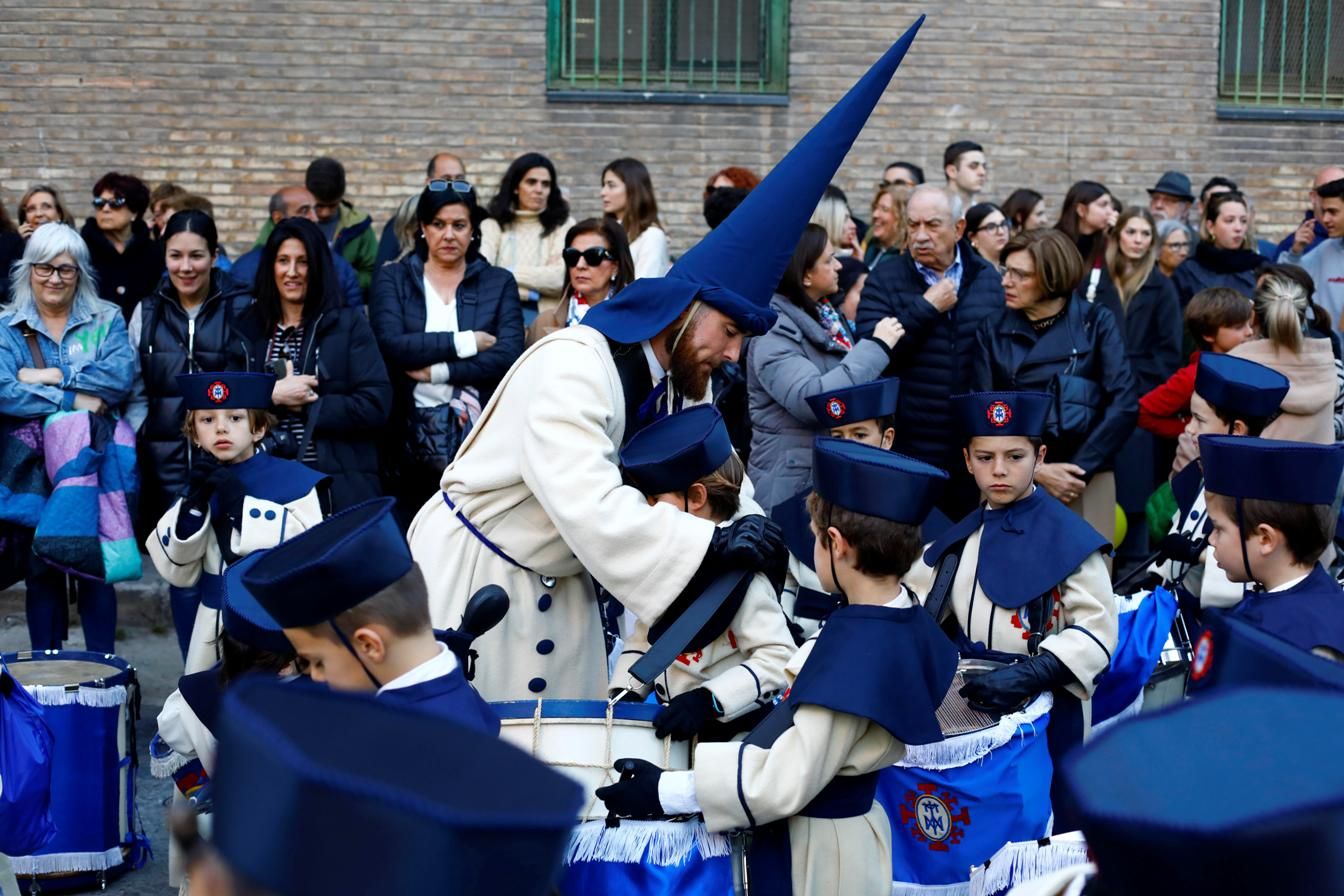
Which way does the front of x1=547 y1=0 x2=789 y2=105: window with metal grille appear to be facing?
toward the camera

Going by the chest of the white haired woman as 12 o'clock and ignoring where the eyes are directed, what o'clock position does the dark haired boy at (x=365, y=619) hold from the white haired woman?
The dark haired boy is roughly at 12 o'clock from the white haired woman.

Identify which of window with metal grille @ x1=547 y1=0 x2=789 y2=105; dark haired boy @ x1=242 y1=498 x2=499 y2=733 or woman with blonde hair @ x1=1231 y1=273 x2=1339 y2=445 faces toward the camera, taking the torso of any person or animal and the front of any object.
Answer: the window with metal grille

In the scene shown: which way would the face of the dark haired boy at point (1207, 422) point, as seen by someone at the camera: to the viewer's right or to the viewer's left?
to the viewer's left

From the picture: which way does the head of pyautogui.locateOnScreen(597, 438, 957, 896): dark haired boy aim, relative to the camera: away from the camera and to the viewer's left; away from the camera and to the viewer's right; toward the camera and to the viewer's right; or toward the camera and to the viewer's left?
away from the camera and to the viewer's left

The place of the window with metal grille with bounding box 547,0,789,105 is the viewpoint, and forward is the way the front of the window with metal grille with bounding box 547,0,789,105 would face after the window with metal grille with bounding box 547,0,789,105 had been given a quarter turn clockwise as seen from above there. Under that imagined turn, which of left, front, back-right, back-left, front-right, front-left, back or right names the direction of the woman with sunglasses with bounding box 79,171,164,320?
front-left

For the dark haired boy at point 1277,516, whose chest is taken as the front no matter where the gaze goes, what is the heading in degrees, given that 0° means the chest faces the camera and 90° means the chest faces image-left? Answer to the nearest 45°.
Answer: approximately 90°

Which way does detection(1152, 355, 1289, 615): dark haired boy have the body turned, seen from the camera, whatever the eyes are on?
to the viewer's left

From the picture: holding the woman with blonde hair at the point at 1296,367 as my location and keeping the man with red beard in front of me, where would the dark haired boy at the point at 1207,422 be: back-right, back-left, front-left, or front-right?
front-left

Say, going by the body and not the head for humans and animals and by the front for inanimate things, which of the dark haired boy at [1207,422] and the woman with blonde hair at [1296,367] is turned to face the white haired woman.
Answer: the dark haired boy

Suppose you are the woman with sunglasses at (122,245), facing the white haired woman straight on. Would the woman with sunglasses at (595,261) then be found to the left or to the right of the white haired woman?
left

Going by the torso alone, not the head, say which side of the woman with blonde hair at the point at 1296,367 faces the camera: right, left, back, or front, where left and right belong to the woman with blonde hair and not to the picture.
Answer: back

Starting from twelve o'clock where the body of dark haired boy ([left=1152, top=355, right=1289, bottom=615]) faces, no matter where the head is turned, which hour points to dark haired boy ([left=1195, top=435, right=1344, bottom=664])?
dark haired boy ([left=1195, top=435, right=1344, bottom=664]) is roughly at 9 o'clock from dark haired boy ([left=1152, top=355, right=1289, bottom=615]).

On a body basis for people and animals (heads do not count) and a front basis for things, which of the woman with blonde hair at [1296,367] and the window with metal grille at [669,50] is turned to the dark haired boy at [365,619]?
the window with metal grille
